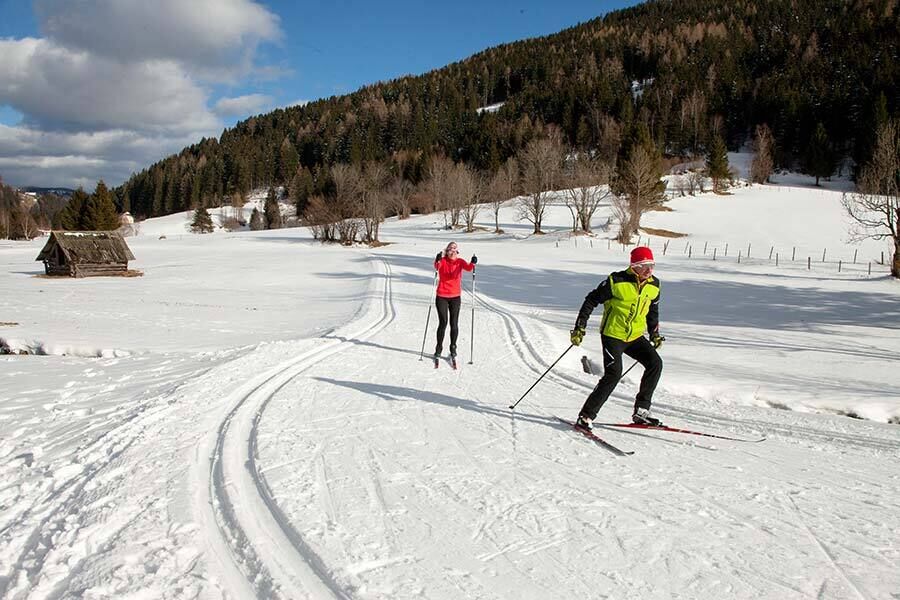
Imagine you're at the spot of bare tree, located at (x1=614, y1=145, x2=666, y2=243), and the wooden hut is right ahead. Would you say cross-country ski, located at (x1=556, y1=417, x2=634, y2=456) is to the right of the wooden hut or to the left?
left

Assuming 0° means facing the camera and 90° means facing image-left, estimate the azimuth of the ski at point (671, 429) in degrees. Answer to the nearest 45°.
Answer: approximately 270°

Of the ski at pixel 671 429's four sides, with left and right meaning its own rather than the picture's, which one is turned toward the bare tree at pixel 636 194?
left

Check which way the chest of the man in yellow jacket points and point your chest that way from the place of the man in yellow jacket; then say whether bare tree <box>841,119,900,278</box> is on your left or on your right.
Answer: on your left

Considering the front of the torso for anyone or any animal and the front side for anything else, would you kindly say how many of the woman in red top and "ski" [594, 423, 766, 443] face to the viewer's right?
1

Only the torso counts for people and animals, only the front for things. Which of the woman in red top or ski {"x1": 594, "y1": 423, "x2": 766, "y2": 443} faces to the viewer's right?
the ski

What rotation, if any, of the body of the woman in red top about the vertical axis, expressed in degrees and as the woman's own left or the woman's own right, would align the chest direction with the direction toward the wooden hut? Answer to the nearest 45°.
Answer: approximately 135° to the woman's own right

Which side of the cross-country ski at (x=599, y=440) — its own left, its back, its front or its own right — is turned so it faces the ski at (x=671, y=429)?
left

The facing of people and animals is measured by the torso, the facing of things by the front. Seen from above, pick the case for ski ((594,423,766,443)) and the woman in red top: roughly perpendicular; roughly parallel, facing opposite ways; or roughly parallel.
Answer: roughly perpendicular

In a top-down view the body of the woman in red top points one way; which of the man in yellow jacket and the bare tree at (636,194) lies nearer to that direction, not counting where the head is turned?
the man in yellow jacket
